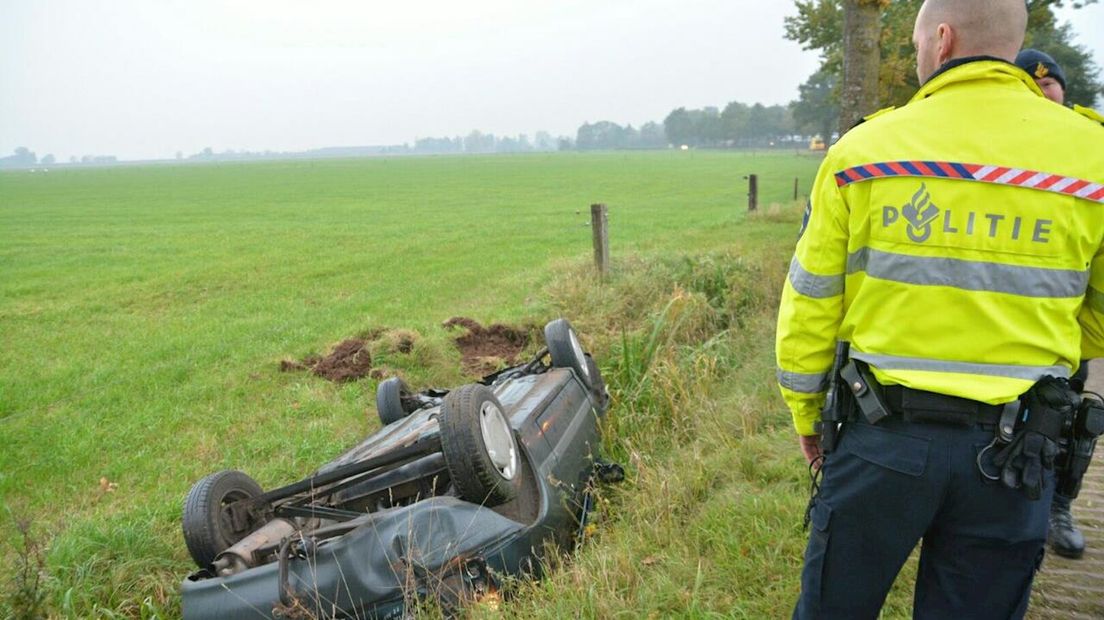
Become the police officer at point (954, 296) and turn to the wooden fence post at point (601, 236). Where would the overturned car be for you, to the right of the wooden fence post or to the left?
left

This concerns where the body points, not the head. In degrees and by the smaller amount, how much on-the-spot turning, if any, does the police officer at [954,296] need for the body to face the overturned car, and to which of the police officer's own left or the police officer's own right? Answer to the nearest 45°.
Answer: approximately 90° to the police officer's own left

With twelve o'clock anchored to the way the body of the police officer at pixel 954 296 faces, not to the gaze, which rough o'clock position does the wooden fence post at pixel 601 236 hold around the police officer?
The wooden fence post is roughly at 11 o'clock from the police officer.

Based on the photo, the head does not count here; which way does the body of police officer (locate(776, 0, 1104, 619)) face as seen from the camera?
away from the camera

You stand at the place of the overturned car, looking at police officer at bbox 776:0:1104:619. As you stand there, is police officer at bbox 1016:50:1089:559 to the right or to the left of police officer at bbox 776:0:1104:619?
left
